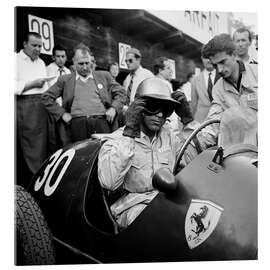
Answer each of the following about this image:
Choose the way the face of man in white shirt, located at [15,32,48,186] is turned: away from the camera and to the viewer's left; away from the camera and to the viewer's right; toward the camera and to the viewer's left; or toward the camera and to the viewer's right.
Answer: toward the camera and to the viewer's right

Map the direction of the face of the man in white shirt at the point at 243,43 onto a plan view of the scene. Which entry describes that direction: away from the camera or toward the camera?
toward the camera

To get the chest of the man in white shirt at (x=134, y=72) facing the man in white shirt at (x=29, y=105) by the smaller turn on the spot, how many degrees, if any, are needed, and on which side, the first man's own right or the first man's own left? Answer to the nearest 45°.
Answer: approximately 45° to the first man's own right

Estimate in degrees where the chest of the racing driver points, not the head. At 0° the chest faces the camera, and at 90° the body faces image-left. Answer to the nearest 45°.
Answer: approximately 315°

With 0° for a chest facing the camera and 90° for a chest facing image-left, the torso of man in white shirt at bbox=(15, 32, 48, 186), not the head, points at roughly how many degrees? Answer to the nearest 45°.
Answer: approximately 315°

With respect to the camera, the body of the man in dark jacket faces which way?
toward the camera
